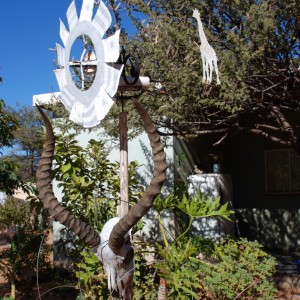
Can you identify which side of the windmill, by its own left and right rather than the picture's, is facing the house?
back

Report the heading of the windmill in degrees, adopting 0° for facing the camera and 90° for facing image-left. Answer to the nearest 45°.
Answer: approximately 45°

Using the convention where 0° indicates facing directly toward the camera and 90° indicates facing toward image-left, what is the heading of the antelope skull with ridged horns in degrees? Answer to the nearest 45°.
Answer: approximately 45°

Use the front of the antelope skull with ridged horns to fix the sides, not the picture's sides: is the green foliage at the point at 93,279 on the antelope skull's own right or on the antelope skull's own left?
on the antelope skull's own right

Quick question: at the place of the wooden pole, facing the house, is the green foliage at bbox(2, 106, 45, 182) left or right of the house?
left

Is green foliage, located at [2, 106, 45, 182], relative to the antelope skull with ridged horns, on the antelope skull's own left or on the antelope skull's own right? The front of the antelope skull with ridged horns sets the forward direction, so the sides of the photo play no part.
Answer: on the antelope skull's own right

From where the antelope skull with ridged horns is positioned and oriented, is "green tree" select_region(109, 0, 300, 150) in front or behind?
behind

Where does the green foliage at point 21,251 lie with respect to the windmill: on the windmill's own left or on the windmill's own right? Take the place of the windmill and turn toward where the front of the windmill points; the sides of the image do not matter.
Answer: on the windmill's own right
